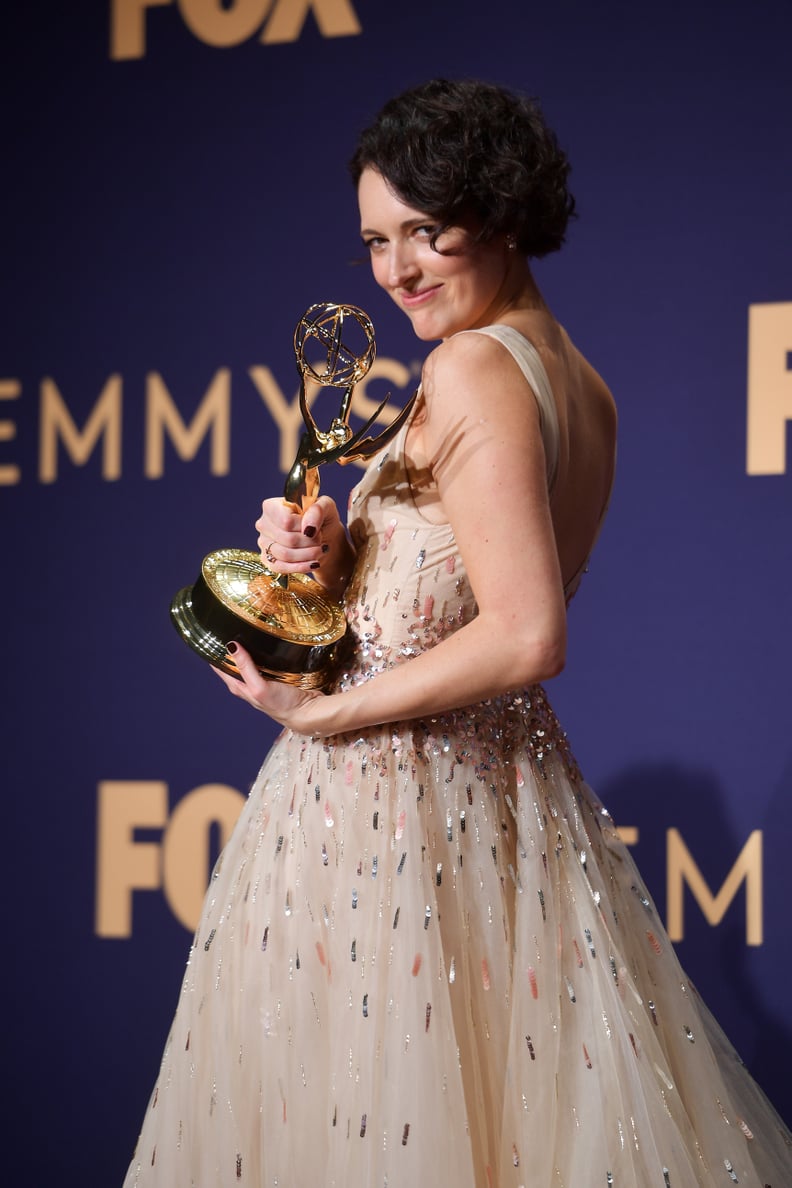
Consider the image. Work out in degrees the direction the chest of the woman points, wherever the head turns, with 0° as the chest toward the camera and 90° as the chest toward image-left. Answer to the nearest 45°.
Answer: approximately 90°
